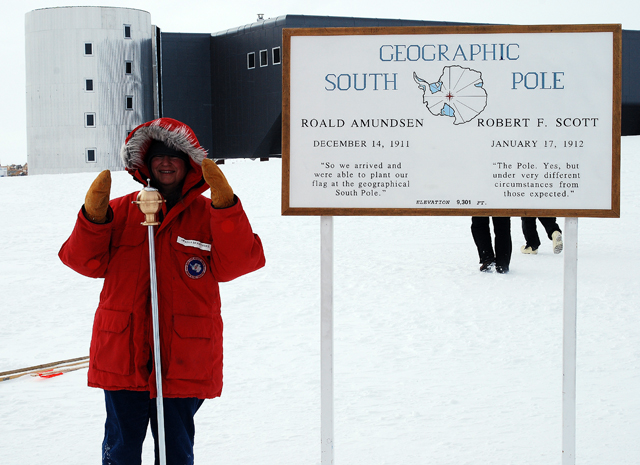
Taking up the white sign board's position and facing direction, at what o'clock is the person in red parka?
The person in red parka is roughly at 2 o'clock from the white sign board.

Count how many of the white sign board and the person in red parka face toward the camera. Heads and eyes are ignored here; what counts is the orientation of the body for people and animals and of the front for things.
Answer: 2

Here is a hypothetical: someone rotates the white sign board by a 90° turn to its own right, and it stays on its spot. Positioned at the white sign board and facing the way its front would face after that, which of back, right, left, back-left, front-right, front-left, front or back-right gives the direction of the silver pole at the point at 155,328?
front-left

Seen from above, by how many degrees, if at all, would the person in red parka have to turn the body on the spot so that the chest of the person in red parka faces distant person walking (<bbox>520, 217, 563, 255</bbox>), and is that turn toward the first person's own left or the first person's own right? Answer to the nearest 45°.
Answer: approximately 135° to the first person's own left

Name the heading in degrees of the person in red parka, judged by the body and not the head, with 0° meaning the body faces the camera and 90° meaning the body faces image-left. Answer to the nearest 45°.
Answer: approximately 0°

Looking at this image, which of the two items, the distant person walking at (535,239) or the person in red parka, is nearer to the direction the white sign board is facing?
the person in red parka

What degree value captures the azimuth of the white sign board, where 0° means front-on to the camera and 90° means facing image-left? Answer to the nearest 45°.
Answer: approximately 0°
